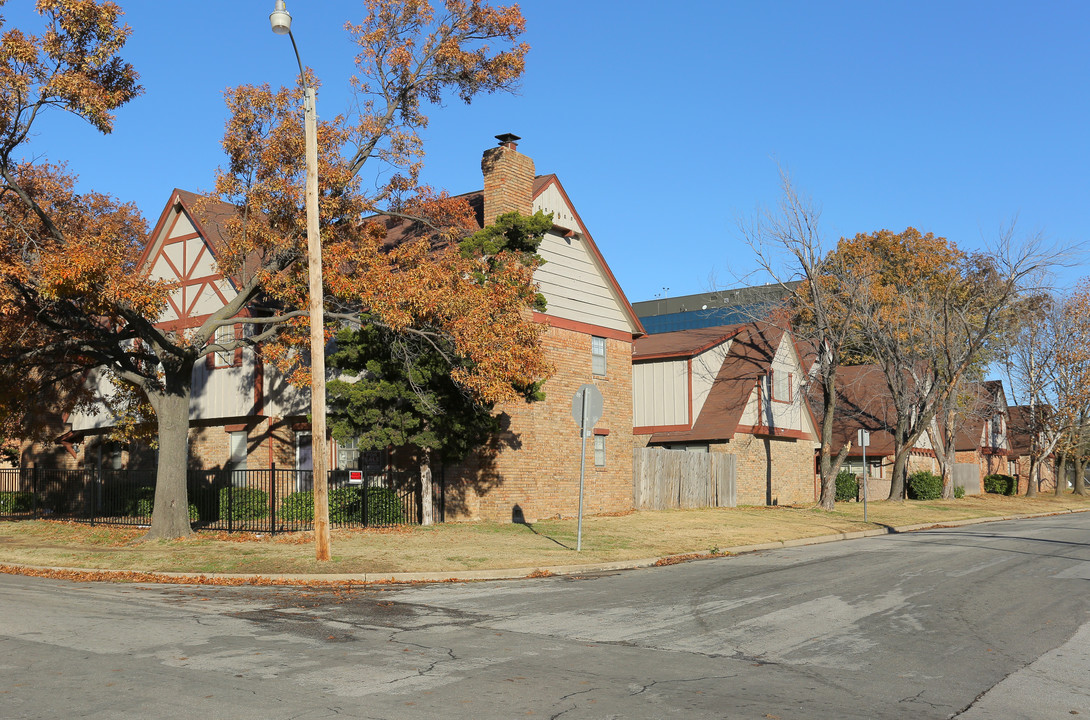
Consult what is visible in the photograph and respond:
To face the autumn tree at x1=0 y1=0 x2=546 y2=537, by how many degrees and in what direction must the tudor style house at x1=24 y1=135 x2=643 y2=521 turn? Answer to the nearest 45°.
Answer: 0° — it already faces it

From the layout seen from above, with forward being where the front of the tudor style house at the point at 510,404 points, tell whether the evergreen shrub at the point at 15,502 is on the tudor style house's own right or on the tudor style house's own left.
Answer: on the tudor style house's own right

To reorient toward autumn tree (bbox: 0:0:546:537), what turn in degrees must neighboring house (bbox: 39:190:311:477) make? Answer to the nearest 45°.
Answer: approximately 45° to its left

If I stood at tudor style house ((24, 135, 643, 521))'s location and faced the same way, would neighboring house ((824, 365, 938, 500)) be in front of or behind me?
behind

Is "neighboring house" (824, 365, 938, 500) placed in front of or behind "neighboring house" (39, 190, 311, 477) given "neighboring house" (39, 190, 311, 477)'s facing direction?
behind

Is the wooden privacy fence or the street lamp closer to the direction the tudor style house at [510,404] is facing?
the street lamp

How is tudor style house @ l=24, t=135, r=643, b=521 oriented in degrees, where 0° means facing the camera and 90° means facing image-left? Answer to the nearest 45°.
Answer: approximately 45°

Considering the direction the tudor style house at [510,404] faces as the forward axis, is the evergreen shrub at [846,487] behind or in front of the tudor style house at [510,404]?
behind

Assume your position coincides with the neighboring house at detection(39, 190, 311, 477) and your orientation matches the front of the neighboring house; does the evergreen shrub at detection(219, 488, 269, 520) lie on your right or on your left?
on your left
